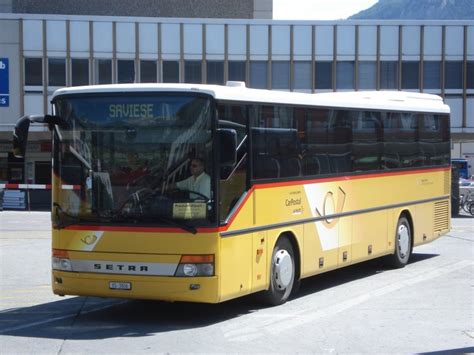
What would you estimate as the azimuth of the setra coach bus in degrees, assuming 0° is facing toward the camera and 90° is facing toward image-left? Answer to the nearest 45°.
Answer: approximately 45°

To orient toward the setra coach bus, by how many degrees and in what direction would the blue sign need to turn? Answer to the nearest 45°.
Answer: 0° — it already faces it

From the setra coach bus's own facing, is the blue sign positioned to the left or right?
on its right

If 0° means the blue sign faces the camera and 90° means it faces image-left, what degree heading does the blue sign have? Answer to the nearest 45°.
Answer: approximately 0°
